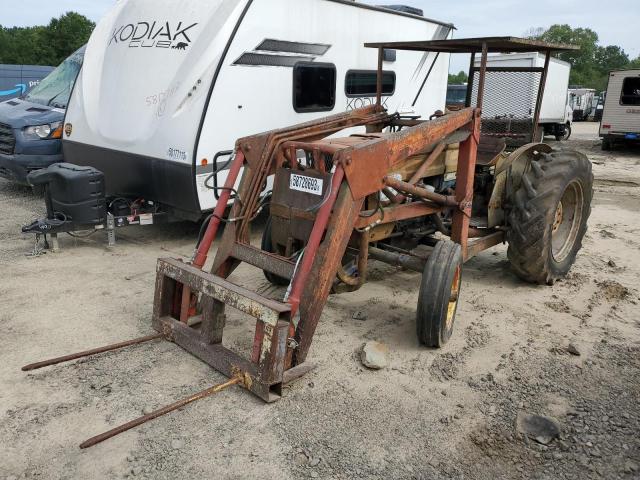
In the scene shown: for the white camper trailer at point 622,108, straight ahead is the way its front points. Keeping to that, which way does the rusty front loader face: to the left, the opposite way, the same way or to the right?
the opposite way

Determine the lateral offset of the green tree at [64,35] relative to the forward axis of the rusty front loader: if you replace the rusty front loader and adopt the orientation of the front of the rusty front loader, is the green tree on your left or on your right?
on your right

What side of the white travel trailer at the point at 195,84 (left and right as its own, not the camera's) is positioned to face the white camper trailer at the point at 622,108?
back

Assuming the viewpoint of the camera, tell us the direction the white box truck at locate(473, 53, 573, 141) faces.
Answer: facing away from the viewer and to the right of the viewer

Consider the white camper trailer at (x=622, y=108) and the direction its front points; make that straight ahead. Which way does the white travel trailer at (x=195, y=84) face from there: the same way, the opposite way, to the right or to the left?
the opposite way

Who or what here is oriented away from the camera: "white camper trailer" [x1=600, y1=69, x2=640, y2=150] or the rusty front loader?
the white camper trailer

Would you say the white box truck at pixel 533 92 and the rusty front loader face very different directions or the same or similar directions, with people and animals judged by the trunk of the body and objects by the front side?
very different directions

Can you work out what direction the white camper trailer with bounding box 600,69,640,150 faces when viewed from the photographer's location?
facing away from the viewer

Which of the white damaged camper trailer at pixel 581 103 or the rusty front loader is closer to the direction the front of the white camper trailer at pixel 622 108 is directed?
the white damaged camper trailer
